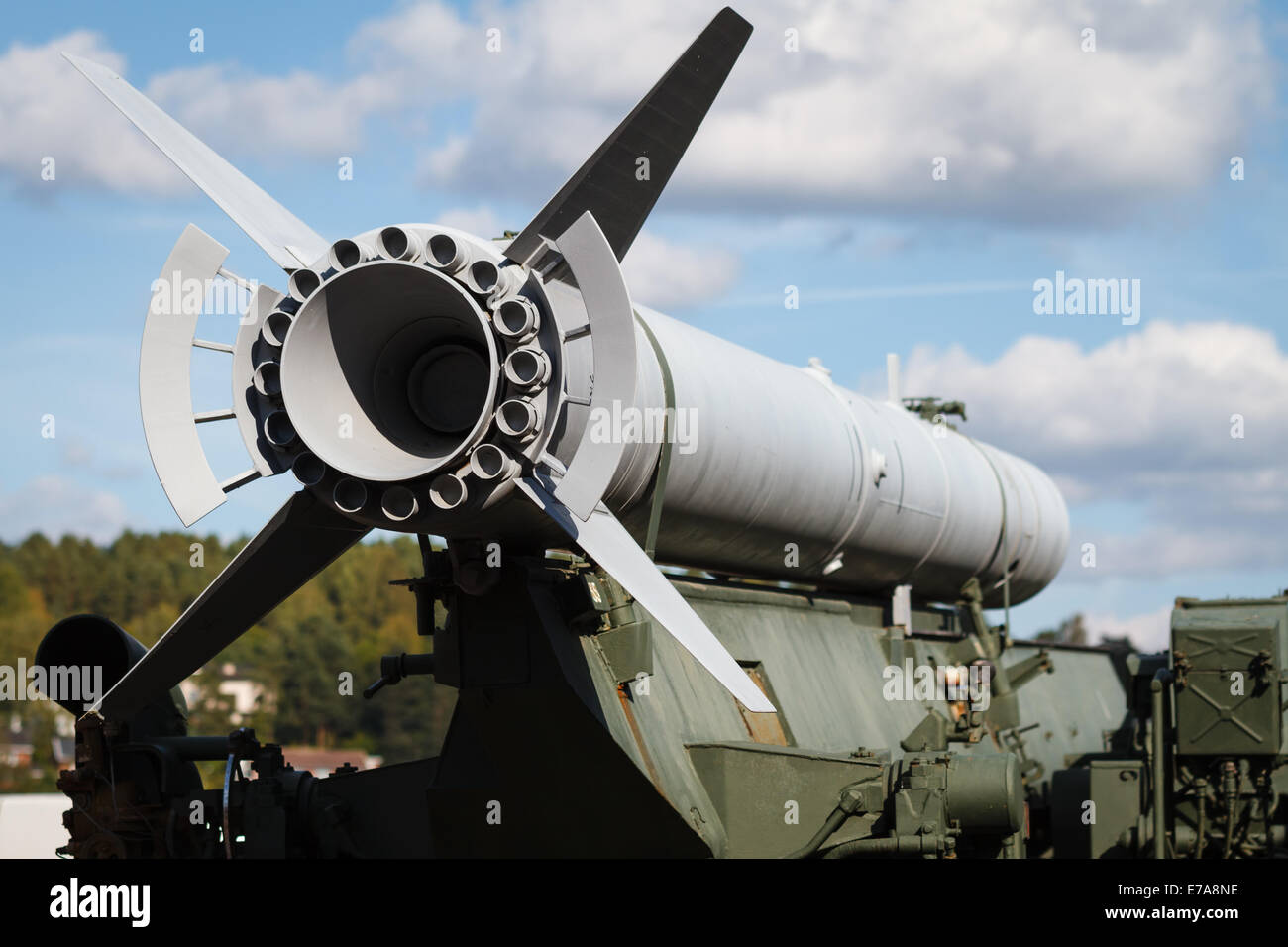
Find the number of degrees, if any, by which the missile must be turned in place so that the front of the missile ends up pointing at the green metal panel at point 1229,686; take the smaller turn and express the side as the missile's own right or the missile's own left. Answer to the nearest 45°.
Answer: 0° — it already faces it

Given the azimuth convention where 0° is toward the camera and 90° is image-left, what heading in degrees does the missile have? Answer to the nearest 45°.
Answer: approximately 225°
